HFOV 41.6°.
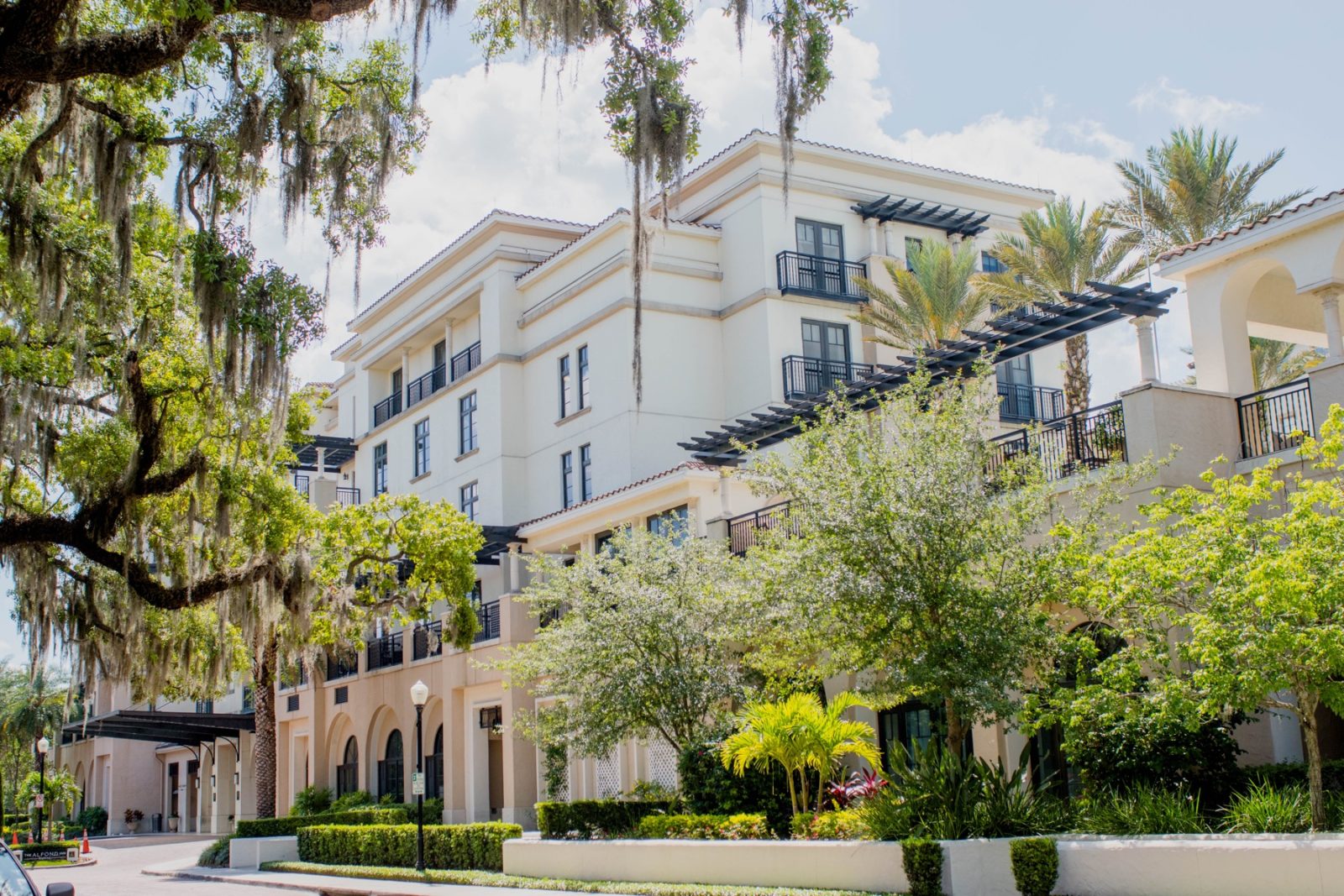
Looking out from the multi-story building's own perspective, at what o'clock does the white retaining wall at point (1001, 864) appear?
The white retaining wall is roughly at 10 o'clock from the multi-story building.

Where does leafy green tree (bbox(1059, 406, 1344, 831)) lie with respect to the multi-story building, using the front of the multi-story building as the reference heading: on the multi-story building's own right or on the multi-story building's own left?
on the multi-story building's own left

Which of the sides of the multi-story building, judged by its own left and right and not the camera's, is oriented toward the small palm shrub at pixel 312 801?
front

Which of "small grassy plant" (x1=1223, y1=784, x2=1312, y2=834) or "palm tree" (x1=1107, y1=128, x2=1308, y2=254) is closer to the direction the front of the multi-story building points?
the small grassy plant

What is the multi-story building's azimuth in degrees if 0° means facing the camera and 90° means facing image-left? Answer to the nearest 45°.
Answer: approximately 45°

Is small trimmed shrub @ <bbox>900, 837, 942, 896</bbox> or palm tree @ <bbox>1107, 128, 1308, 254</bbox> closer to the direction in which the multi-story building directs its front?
the small trimmed shrub

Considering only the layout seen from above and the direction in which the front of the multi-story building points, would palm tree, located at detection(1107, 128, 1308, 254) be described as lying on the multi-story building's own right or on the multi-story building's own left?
on the multi-story building's own left

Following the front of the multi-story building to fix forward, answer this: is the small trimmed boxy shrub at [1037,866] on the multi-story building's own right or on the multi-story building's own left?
on the multi-story building's own left

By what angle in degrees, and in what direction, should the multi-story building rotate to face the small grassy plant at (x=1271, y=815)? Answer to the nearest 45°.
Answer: approximately 45° to its left
